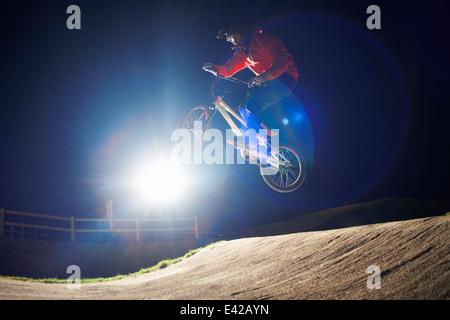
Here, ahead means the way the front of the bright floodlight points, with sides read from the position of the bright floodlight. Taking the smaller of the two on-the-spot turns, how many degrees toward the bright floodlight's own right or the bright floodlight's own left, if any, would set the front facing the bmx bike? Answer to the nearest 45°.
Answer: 0° — it already faces it

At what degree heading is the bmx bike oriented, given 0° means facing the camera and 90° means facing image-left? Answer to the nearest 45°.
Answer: approximately 90°

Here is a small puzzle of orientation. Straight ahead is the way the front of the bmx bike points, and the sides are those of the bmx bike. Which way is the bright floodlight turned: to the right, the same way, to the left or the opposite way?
to the left

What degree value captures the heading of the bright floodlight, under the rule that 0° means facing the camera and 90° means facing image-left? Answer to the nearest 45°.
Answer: approximately 0°

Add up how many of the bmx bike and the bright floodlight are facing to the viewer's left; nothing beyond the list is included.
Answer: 1

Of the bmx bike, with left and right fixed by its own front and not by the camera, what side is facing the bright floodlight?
right
